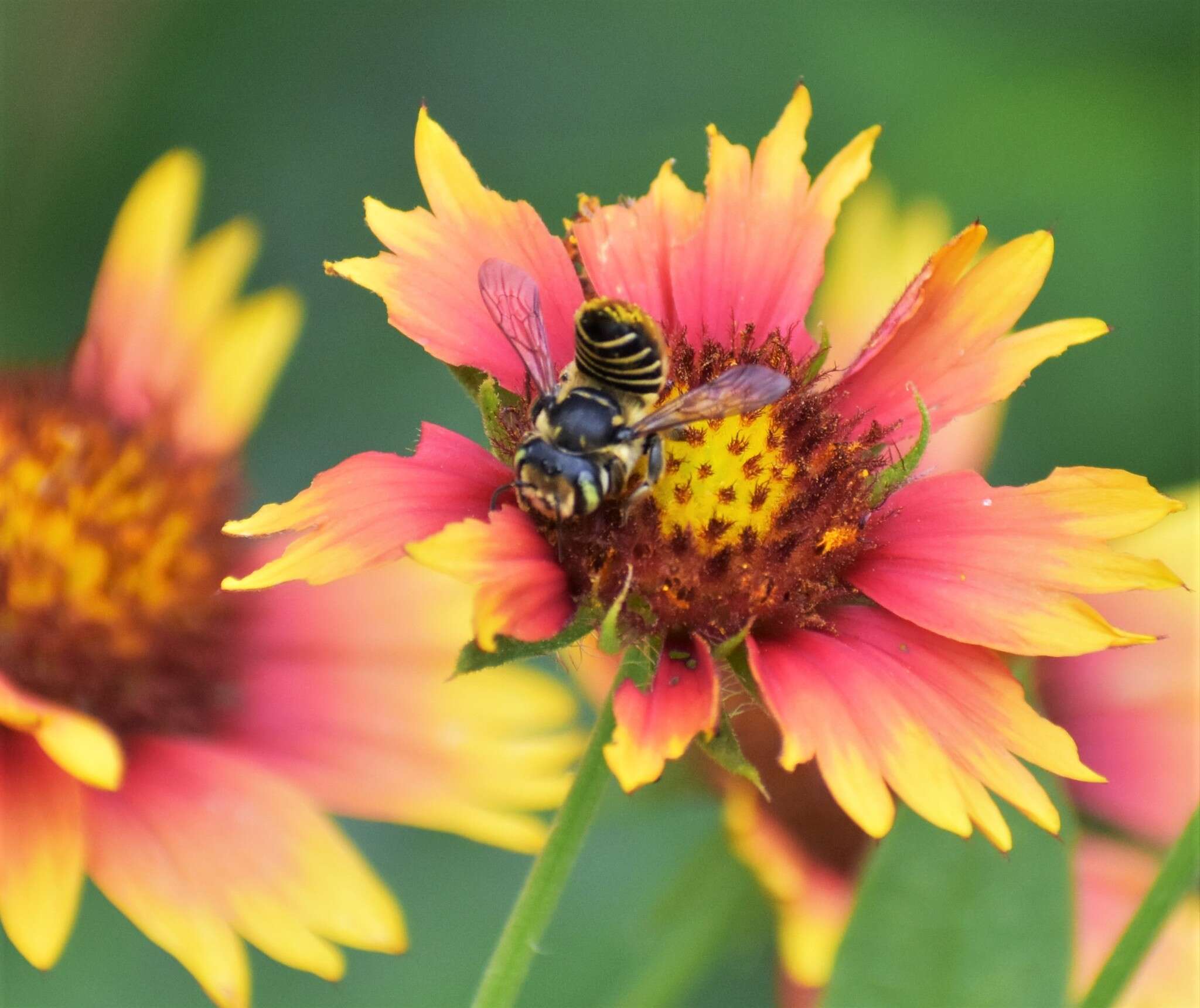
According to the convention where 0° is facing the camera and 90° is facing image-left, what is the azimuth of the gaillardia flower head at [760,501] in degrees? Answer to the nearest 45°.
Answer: approximately 0°
